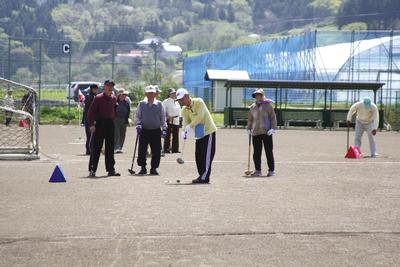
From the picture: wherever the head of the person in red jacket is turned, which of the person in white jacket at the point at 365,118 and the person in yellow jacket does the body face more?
the person in yellow jacket

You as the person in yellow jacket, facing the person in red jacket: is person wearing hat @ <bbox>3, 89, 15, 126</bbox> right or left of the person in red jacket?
right

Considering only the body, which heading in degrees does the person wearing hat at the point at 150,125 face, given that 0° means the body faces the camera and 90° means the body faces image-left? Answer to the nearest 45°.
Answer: approximately 0°

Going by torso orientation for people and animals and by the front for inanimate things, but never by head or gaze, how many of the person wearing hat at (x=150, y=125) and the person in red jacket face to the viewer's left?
0

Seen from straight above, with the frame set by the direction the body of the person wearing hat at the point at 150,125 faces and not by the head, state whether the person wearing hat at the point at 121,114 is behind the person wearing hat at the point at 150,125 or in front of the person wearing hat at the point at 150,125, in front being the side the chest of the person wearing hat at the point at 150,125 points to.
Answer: behind

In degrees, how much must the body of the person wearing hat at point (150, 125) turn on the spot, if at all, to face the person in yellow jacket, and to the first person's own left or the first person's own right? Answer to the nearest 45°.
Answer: approximately 45° to the first person's own left

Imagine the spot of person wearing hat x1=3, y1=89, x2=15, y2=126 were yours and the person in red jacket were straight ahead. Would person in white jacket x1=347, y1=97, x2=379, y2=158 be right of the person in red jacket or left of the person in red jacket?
left

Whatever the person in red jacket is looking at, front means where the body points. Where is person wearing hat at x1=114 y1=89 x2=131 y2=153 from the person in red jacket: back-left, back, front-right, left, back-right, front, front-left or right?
back-left

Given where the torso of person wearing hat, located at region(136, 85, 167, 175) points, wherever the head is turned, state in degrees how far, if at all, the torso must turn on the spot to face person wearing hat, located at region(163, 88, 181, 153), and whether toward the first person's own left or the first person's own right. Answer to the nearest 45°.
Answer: approximately 180°

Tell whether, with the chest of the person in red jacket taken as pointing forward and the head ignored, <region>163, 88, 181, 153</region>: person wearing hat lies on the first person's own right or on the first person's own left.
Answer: on the first person's own left

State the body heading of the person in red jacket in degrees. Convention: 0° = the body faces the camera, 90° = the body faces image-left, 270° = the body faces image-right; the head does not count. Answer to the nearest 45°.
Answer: approximately 315°

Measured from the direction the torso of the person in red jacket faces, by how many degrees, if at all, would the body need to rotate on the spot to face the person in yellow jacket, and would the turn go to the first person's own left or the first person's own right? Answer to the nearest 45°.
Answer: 0° — they already face them
